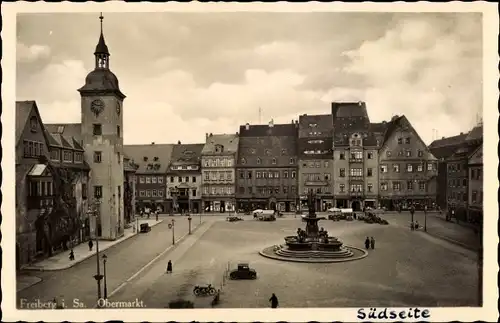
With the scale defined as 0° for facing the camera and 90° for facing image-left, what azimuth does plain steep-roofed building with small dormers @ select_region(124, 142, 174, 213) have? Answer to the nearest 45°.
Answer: approximately 0°
